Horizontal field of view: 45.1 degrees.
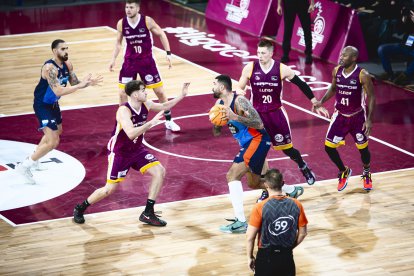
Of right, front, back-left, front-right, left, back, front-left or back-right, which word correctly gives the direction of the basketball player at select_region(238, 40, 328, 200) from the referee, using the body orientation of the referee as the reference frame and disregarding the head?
front

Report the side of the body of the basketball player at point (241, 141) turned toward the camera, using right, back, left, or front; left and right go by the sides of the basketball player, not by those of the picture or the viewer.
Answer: left

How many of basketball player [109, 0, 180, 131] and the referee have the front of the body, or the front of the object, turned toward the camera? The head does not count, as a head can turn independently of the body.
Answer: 1

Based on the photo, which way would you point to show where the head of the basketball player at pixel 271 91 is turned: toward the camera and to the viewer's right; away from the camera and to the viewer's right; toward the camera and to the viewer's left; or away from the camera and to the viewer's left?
toward the camera and to the viewer's left

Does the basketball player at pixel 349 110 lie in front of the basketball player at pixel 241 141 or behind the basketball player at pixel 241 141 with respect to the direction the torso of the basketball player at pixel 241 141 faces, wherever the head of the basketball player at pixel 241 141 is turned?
behind

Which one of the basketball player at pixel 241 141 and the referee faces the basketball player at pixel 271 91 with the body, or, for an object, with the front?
the referee

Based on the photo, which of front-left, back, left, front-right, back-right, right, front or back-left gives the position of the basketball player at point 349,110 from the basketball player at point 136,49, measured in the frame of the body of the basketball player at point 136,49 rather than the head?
front-left

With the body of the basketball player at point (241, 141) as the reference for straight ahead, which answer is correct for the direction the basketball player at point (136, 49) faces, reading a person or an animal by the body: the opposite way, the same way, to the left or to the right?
to the left

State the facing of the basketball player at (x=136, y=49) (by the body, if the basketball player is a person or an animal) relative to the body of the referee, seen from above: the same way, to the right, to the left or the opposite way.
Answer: the opposite way

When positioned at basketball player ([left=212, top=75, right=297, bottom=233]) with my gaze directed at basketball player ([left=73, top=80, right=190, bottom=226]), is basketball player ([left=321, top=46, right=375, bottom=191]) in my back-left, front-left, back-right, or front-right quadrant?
back-right

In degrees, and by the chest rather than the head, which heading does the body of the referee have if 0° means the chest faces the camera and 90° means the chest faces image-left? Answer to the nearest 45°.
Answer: approximately 180°

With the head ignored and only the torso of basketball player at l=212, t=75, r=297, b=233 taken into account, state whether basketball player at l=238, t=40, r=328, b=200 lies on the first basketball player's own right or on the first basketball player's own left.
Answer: on the first basketball player's own right

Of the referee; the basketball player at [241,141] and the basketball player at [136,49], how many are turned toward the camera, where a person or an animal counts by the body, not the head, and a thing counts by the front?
1

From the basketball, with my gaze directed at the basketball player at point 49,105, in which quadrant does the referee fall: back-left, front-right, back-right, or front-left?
back-left

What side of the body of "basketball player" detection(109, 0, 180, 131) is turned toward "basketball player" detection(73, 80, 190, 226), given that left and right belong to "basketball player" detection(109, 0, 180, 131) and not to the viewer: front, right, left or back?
front

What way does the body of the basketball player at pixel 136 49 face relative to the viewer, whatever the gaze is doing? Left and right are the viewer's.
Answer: facing the viewer
